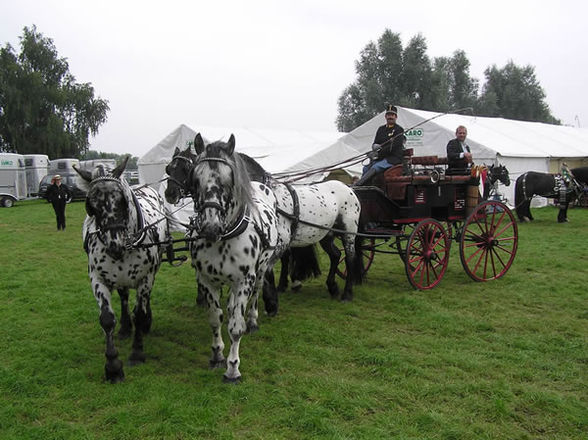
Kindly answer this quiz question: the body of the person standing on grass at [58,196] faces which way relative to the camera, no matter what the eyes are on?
toward the camera

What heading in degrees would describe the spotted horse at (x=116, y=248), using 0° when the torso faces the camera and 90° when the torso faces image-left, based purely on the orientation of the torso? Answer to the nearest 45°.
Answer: approximately 0°

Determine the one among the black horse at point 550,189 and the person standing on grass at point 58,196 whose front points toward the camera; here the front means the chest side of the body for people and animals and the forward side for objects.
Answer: the person standing on grass

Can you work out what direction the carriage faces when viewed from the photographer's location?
facing the viewer and to the left of the viewer

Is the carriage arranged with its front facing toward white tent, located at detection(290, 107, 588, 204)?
no

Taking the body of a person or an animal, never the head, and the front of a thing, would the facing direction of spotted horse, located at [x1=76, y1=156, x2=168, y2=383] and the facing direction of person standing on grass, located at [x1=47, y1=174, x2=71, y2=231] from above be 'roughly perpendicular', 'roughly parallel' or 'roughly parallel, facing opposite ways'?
roughly parallel

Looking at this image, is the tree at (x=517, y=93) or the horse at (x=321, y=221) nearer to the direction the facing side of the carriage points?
the horse

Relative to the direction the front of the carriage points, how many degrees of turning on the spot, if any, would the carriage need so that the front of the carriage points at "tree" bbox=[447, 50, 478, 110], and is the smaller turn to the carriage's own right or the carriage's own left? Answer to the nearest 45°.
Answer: approximately 135° to the carriage's own right

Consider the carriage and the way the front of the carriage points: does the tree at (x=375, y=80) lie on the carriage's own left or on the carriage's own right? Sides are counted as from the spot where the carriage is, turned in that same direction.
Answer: on the carriage's own right

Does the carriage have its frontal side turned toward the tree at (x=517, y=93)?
no

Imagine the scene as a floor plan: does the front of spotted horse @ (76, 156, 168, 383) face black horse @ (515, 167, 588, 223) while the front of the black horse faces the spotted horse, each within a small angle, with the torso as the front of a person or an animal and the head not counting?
no

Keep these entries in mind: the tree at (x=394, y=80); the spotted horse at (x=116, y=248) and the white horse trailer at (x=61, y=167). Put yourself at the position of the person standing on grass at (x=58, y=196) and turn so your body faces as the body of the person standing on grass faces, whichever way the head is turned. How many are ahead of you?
1

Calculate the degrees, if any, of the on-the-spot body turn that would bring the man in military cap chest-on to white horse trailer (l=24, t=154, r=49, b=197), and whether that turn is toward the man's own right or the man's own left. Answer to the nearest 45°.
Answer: approximately 90° to the man's own right

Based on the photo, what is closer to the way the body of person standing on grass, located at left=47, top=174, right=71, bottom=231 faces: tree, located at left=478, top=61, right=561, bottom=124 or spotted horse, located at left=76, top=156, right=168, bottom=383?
the spotted horse

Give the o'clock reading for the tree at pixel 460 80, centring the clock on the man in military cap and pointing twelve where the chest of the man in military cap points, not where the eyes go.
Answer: The tree is roughly at 5 o'clock from the man in military cap.

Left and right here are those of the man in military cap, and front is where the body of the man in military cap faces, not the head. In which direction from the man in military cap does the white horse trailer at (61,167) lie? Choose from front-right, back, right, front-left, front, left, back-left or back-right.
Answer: right
